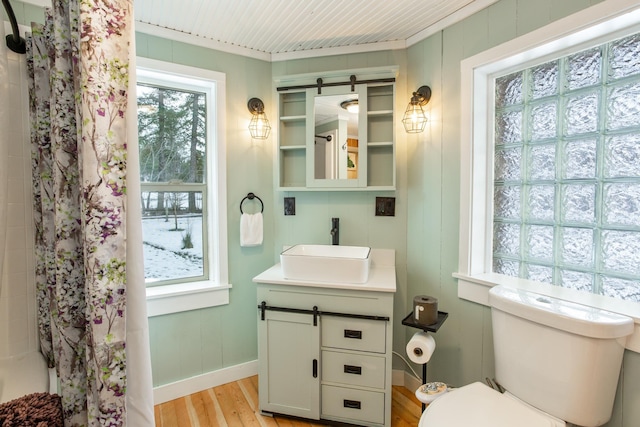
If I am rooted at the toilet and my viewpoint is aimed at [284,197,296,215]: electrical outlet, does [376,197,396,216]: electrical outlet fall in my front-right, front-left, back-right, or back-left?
front-right

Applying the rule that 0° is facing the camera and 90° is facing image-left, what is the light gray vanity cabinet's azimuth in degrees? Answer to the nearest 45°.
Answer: approximately 0°

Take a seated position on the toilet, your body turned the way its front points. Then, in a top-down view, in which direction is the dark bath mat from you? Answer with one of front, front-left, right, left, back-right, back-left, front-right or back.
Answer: front

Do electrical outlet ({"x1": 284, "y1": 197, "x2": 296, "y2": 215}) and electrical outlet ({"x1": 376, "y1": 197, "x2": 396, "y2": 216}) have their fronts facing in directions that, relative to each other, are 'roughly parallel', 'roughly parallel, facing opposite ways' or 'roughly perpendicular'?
roughly parallel

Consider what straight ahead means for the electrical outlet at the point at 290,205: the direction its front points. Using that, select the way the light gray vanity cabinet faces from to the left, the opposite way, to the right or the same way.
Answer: the same way

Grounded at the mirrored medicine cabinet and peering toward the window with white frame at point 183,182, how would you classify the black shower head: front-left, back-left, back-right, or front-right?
front-left

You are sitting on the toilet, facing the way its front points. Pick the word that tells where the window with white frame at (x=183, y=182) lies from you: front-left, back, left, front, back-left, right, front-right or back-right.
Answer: front-right

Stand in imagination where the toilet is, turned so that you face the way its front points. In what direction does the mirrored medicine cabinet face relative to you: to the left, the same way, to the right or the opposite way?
to the left

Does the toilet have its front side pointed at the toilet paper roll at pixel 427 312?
no

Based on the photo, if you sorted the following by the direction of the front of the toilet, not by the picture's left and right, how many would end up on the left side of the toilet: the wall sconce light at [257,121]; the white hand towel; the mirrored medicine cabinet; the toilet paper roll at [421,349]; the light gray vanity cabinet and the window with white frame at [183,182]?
0

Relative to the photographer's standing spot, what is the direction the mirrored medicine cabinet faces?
facing the viewer

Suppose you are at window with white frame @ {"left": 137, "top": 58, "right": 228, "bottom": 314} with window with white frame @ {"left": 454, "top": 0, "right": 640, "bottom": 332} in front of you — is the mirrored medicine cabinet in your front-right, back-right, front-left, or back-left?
front-left

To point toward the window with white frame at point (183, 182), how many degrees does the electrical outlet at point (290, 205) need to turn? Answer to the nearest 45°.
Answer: approximately 90° to its right

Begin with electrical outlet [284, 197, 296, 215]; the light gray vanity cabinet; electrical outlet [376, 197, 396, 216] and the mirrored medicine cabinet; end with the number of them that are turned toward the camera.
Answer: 4

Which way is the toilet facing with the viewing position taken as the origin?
facing the viewer and to the left of the viewer
